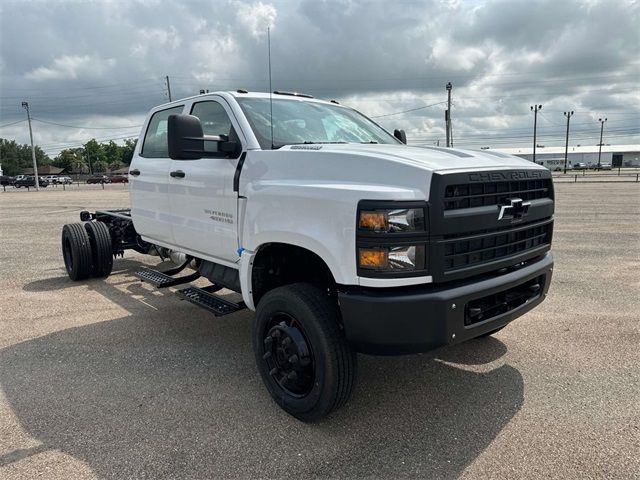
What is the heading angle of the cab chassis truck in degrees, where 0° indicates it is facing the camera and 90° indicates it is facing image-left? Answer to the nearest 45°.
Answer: approximately 315°

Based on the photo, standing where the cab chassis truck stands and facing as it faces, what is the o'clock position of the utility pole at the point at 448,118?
The utility pole is roughly at 8 o'clock from the cab chassis truck.
